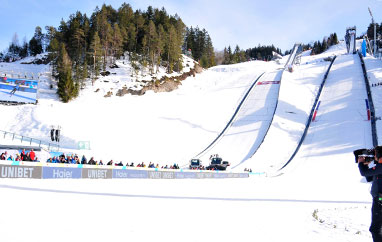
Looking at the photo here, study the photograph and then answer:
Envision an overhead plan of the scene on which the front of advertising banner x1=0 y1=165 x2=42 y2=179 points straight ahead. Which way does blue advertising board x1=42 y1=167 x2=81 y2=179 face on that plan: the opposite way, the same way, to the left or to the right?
the same way

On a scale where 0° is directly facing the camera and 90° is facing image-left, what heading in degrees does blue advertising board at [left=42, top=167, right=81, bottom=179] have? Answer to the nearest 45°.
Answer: approximately 0°

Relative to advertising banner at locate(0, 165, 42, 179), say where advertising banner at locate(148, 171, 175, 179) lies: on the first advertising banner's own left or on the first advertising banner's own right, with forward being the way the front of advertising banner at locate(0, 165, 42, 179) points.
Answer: on the first advertising banner's own left

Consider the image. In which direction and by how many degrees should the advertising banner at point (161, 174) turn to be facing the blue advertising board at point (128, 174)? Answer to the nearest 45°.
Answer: approximately 45° to its right

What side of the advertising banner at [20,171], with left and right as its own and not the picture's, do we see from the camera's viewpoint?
front

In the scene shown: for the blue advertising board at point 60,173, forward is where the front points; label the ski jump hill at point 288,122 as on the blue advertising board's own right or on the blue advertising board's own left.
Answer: on the blue advertising board's own left

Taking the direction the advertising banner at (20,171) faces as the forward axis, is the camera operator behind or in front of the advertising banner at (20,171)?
in front

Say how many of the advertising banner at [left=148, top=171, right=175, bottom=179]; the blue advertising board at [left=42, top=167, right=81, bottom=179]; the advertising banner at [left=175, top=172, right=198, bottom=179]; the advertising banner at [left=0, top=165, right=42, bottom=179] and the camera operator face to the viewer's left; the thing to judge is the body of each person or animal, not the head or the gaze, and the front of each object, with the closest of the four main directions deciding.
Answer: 1

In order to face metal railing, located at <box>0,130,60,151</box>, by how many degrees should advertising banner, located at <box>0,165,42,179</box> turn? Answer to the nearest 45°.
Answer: approximately 180°

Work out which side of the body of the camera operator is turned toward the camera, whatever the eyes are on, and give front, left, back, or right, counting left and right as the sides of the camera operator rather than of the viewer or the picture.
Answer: left

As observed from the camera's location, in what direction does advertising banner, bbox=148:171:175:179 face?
facing the viewer

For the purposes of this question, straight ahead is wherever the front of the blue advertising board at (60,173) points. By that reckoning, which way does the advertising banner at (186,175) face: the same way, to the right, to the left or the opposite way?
the same way
